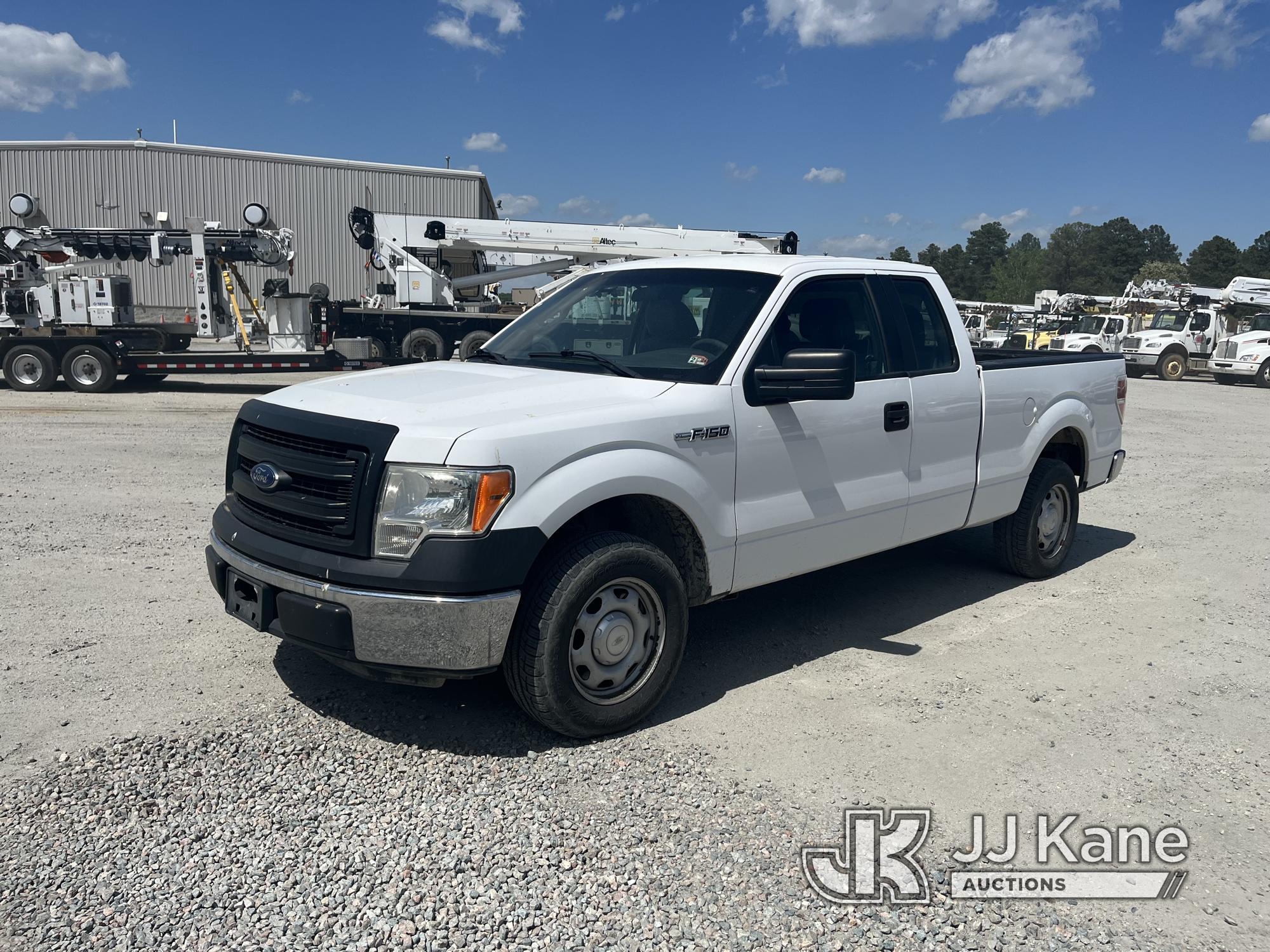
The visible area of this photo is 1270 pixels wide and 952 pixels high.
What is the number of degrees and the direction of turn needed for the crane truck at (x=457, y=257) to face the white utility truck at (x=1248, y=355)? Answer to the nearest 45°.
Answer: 0° — it already faces it

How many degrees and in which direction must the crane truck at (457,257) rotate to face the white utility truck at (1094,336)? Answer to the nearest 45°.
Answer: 0° — it already faces it

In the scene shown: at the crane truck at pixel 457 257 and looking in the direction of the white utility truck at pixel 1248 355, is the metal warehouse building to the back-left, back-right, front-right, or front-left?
back-left

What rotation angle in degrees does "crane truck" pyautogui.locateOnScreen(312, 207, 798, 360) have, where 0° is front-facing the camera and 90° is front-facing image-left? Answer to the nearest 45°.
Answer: approximately 270°

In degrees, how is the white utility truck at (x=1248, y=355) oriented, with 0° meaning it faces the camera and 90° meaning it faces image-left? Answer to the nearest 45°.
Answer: approximately 45°

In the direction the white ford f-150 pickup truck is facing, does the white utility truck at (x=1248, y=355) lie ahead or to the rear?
to the rear

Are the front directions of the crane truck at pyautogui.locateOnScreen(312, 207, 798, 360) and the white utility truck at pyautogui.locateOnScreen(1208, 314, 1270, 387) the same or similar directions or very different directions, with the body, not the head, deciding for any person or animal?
very different directions

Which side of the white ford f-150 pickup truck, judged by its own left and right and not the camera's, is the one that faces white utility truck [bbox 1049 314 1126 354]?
back
